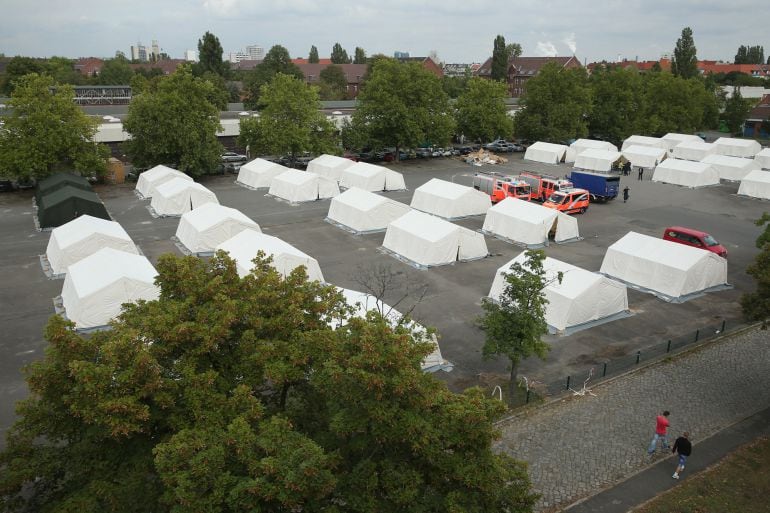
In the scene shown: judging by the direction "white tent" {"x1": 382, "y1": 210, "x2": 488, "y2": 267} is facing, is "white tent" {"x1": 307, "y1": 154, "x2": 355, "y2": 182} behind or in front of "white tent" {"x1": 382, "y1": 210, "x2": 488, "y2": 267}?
behind

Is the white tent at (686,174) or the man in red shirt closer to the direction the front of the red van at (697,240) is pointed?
the man in red shirt

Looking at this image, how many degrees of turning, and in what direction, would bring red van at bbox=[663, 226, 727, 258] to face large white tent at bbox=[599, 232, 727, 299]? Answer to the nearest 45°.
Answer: approximately 45° to its right

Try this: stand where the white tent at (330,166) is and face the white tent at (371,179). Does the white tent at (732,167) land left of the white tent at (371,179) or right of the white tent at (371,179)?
left
